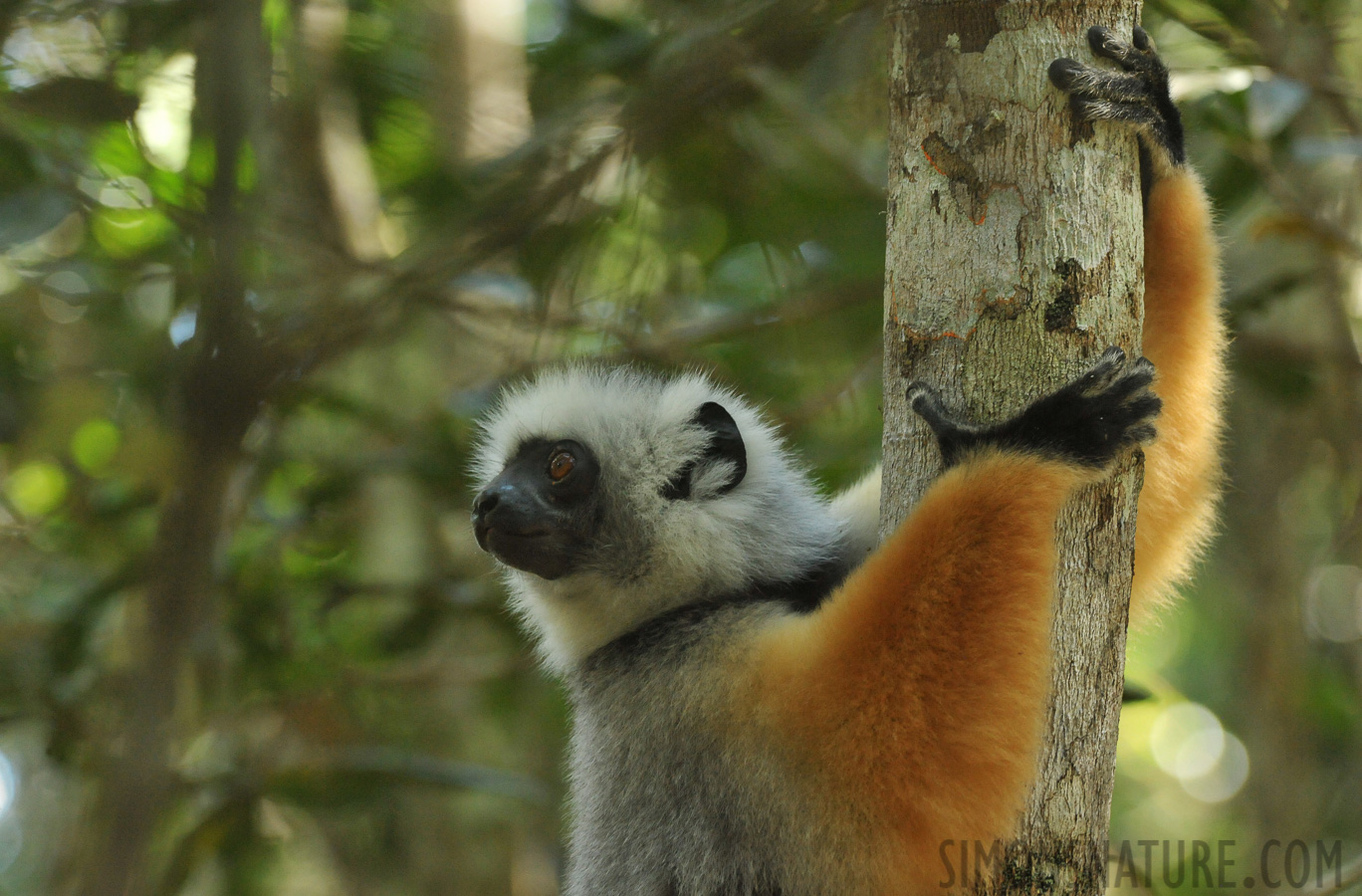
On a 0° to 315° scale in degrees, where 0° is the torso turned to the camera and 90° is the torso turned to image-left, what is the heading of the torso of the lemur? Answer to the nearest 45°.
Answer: approximately 270°
